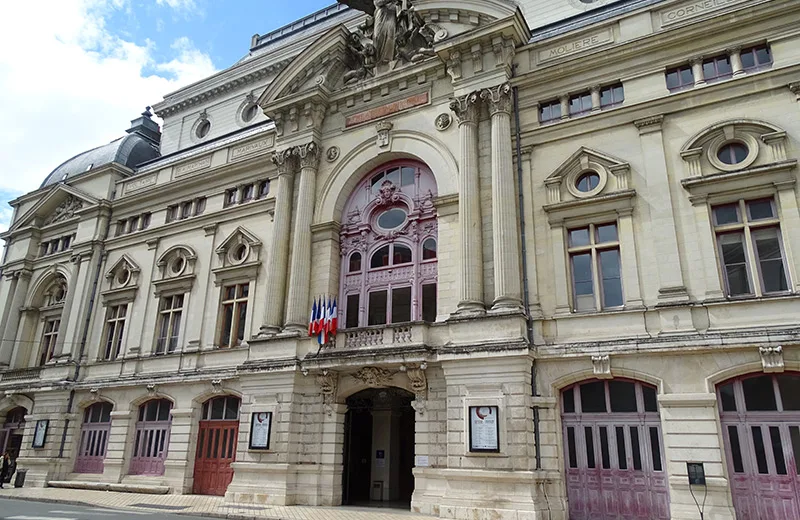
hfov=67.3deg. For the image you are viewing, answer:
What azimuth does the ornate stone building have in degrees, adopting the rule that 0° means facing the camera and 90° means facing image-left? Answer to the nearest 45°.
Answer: approximately 45°
